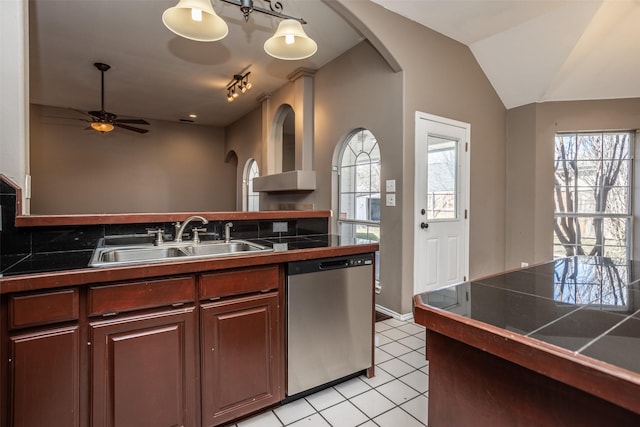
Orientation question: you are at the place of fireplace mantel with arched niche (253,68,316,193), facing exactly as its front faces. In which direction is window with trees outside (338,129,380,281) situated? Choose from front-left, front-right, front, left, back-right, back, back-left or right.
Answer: left

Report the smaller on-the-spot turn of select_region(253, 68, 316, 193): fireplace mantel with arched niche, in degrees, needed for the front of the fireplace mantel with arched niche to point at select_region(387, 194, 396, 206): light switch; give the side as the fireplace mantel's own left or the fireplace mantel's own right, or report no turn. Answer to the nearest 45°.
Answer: approximately 90° to the fireplace mantel's own left

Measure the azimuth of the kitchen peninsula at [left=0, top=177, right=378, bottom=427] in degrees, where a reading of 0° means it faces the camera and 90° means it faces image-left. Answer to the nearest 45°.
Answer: approximately 315°

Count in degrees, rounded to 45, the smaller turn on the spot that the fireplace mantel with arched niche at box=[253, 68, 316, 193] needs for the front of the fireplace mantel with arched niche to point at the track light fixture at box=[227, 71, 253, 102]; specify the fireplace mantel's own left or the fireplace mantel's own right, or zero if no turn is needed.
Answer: approximately 45° to the fireplace mantel's own right

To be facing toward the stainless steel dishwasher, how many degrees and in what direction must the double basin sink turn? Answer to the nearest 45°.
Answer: approximately 45° to its left

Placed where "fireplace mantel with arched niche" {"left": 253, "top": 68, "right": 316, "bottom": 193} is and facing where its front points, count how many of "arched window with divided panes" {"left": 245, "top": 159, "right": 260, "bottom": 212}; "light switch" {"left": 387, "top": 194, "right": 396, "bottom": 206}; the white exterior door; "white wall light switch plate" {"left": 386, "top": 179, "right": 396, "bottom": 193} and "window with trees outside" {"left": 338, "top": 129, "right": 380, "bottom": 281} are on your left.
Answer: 4

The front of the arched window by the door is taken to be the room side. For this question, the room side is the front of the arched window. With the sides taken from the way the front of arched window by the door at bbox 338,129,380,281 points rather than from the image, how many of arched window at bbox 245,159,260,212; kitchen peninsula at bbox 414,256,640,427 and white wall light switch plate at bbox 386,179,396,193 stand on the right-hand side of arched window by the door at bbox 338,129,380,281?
1

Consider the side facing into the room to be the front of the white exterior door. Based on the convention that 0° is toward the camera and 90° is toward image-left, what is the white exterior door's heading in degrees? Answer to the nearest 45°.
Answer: approximately 315°

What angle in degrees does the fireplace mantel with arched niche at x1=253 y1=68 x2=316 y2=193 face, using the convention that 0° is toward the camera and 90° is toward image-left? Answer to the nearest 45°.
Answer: approximately 45°

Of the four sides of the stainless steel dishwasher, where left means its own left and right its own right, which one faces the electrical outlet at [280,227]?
back

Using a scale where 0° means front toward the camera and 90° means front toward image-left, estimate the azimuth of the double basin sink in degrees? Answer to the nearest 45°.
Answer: approximately 315°

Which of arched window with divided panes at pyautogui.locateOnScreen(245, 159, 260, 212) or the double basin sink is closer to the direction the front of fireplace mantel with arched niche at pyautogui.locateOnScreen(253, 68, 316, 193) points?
the double basin sink
